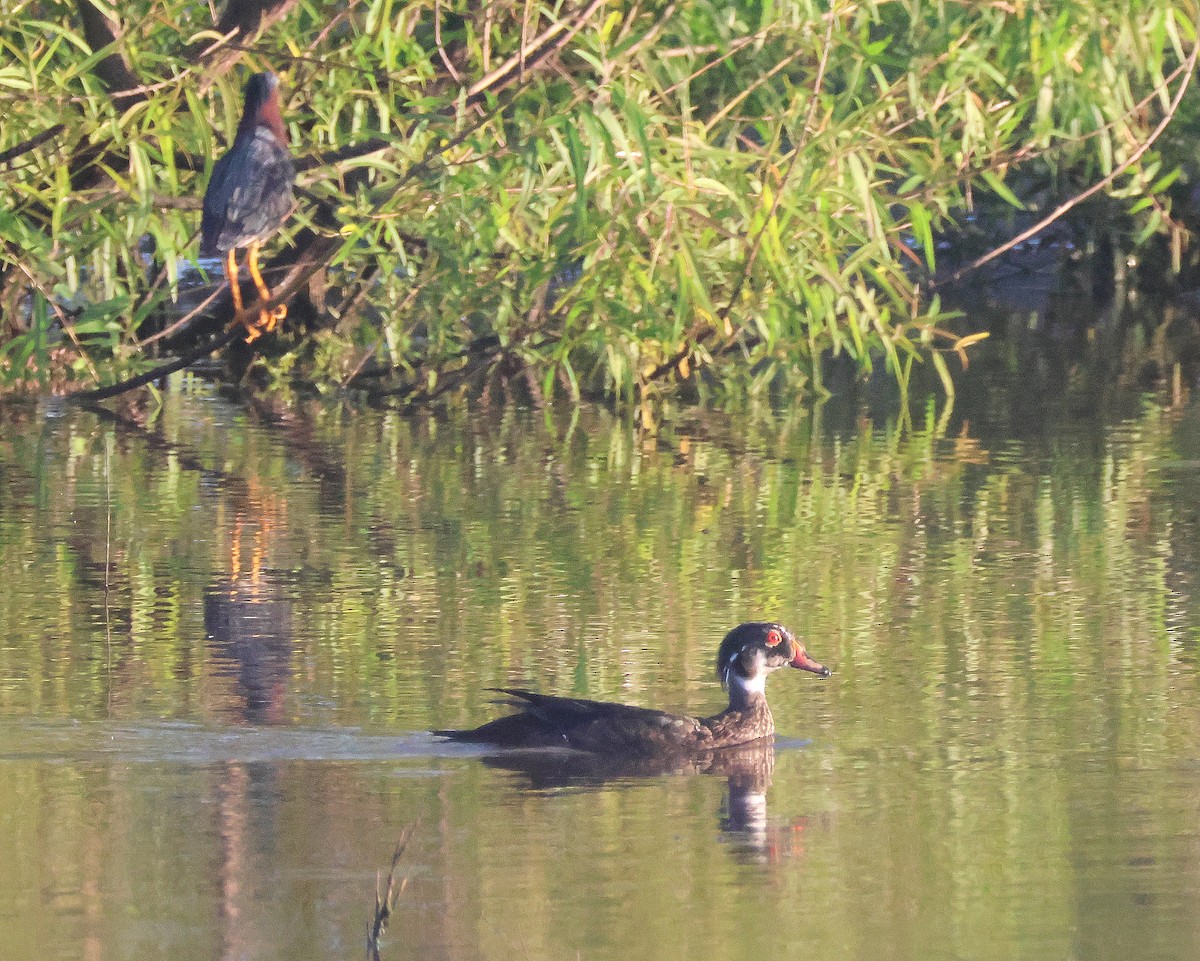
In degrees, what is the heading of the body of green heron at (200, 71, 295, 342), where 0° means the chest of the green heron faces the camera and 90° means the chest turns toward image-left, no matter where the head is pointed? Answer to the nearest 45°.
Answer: approximately 225°

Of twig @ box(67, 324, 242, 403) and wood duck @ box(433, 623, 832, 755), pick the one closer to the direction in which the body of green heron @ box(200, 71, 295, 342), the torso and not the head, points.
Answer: the twig

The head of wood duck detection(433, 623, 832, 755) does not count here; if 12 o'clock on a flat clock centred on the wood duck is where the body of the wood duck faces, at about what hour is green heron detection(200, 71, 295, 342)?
The green heron is roughly at 8 o'clock from the wood duck.

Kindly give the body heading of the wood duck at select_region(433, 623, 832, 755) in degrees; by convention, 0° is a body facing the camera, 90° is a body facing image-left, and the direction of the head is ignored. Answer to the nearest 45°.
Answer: approximately 270°

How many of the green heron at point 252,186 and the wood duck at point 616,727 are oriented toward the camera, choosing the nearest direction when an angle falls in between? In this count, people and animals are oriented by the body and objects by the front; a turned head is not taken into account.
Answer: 0

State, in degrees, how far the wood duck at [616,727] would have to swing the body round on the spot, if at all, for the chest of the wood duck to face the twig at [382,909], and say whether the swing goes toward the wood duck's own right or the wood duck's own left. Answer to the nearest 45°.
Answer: approximately 90° to the wood duck's own right

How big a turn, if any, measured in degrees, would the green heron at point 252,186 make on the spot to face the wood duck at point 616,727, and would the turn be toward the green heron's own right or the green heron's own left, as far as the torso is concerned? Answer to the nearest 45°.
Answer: approximately 135° to the green heron's own right

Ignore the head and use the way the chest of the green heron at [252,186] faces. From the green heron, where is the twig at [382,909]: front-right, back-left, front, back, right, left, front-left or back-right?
back-right
